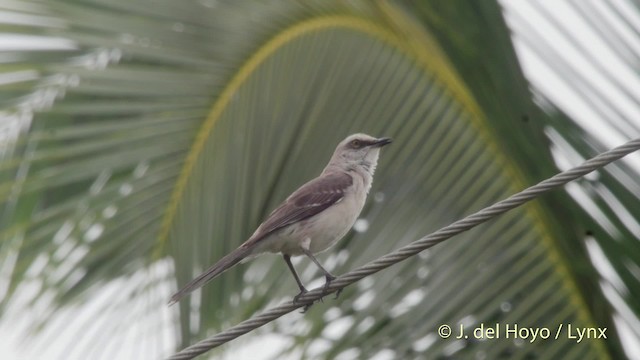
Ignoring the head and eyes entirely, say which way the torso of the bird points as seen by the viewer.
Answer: to the viewer's right
